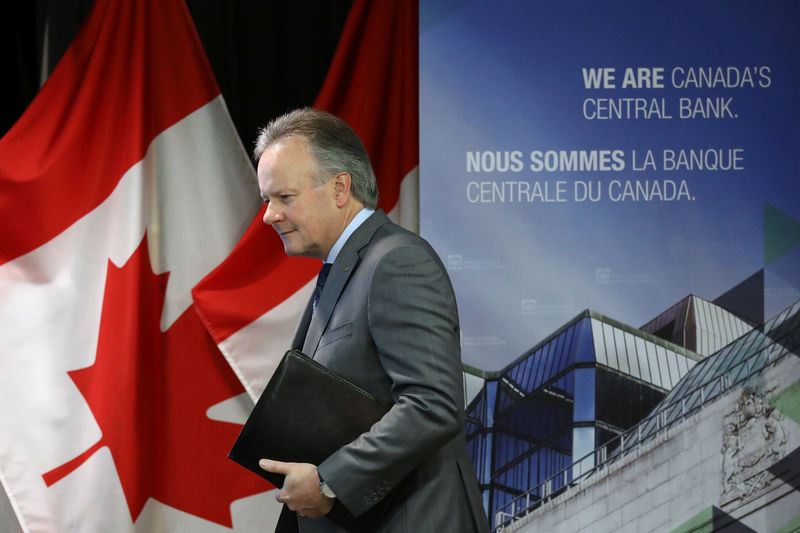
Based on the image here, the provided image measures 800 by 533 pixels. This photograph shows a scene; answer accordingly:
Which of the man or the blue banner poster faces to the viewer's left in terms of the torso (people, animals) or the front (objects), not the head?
the man

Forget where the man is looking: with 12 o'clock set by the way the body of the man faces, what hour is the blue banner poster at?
The blue banner poster is roughly at 4 o'clock from the man.

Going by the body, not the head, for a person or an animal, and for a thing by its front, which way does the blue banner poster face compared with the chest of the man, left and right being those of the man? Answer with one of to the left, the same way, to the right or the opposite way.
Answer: to the left

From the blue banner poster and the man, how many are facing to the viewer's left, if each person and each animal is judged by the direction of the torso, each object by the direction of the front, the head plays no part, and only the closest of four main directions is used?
1

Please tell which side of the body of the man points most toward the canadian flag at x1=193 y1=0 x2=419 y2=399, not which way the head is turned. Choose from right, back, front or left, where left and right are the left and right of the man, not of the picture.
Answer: right

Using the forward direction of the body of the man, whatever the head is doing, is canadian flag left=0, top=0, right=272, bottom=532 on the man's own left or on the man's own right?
on the man's own right

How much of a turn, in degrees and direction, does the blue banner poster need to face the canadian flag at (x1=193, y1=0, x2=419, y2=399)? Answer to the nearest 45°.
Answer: approximately 90° to its right

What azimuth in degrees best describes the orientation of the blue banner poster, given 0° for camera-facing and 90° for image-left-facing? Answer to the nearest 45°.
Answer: approximately 0°

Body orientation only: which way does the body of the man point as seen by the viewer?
to the viewer's left
